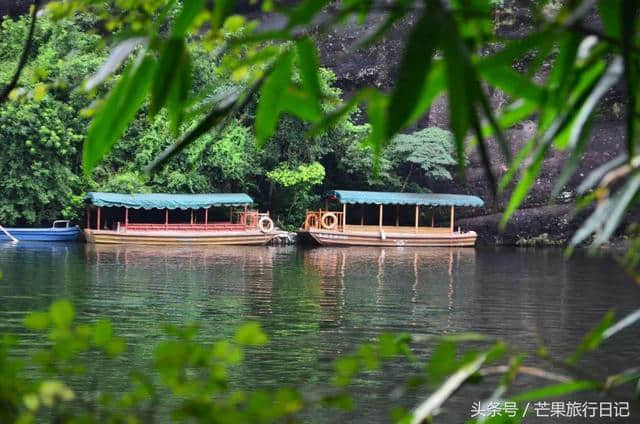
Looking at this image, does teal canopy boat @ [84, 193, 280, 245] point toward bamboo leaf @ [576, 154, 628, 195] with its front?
no

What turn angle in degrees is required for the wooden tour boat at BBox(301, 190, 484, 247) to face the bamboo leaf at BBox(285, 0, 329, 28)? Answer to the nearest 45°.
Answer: approximately 90° to its left

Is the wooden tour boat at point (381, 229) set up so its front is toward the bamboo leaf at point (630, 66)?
no

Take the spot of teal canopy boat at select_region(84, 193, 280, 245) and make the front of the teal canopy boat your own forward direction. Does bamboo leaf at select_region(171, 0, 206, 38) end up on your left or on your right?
on your right

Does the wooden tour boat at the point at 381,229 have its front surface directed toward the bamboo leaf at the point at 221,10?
no

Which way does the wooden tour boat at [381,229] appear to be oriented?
to the viewer's left

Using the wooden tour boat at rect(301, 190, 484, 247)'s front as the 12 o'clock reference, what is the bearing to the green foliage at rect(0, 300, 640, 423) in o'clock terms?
The green foliage is roughly at 9 o'clock from the wooden tour boat.

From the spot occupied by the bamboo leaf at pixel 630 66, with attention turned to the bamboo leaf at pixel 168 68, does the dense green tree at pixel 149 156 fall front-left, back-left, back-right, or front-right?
front-right

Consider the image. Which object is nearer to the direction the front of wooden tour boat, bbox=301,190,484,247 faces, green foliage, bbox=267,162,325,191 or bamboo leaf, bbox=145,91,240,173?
the green foliage

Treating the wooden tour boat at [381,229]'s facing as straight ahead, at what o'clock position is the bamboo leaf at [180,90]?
The bamboo leaf is roughly at 9 o'clock from the wooden tour boat.

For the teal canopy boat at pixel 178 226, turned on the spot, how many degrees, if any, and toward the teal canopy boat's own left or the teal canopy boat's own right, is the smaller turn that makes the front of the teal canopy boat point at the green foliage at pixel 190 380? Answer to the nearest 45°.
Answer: approximately 90° to the teal canopy boat's own right

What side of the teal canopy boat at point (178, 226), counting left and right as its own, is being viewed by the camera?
right
